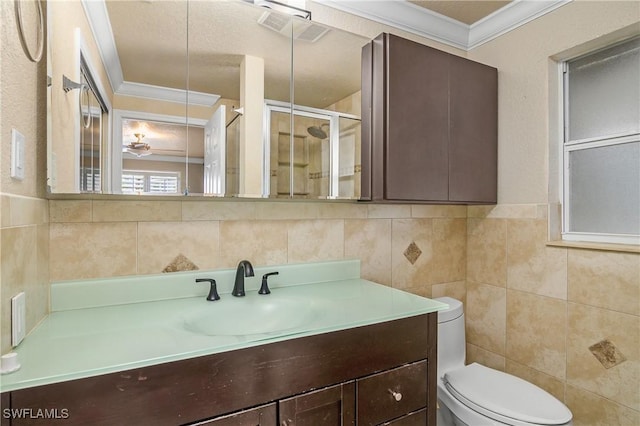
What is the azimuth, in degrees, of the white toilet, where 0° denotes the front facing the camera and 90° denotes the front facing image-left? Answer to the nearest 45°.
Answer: approximately 315°

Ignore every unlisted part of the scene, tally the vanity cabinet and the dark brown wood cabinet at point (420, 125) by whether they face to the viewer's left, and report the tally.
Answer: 0

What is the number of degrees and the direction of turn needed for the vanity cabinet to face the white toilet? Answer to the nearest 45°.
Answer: approximately 45° to its left

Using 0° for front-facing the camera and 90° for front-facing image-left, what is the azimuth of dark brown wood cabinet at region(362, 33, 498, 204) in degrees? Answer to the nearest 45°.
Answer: approximately 315°

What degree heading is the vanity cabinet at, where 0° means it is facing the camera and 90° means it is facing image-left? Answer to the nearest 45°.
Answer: approximately 315°

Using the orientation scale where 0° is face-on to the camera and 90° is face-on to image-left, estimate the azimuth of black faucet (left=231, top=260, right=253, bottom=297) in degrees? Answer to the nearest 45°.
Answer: approximately 315°

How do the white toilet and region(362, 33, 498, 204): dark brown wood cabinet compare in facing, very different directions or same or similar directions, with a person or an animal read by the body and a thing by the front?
same or similar directions

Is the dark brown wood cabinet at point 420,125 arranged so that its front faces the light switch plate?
no

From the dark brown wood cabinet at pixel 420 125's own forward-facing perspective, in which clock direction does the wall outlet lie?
The wall outlet is roughly at 3 o'clock from the dark brown wood cabinet.

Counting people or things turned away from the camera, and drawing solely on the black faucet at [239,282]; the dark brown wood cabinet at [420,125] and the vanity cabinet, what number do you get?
0

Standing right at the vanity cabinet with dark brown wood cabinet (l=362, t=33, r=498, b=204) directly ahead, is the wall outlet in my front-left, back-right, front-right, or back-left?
back-left

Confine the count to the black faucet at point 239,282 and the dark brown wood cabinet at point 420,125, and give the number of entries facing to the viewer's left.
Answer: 0

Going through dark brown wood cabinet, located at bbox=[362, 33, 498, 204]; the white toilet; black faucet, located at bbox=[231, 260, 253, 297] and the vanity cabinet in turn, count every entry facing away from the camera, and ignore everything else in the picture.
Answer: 0
